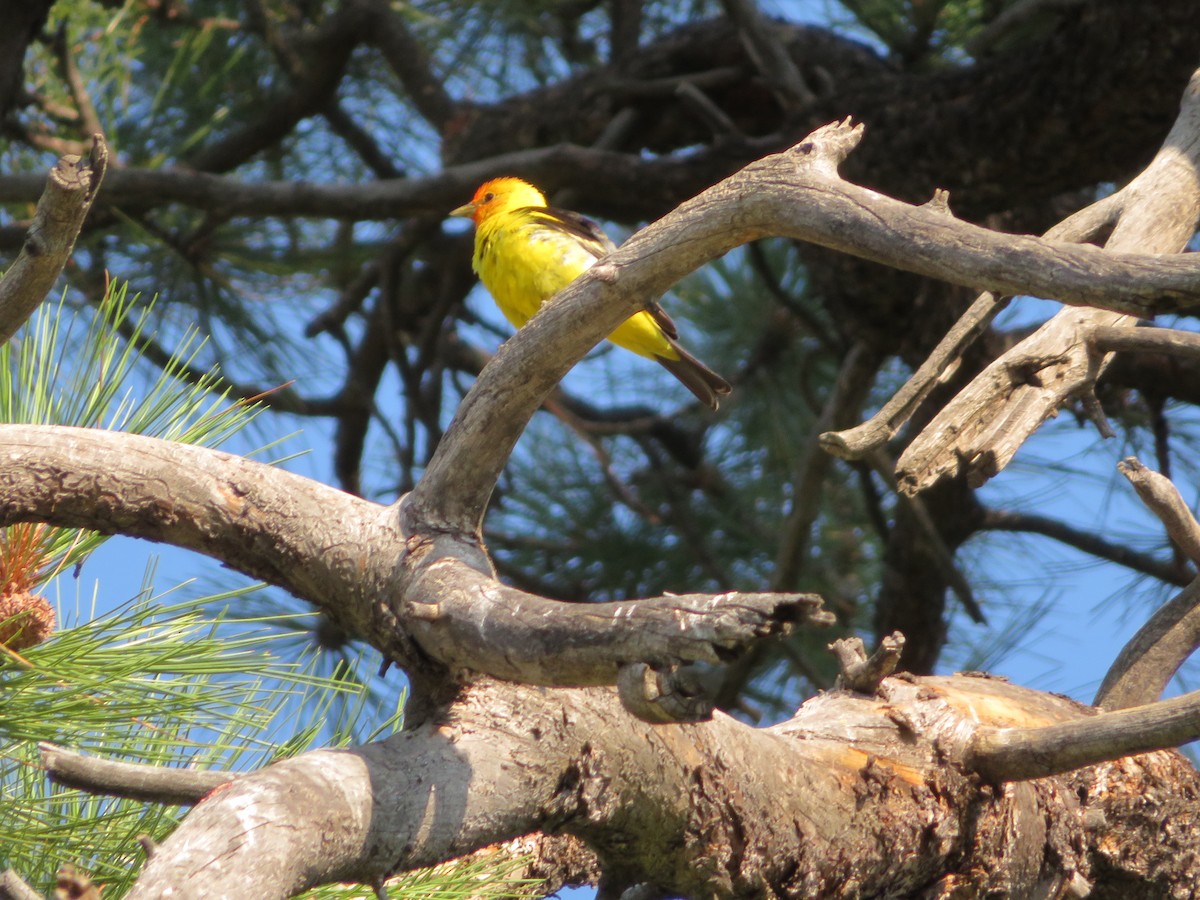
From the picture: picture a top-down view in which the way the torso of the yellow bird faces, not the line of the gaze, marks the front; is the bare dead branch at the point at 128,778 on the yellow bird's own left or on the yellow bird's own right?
on the yellow bird's own left

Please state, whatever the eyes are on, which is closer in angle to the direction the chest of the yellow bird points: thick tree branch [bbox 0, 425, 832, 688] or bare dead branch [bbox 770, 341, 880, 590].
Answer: the thick tree branch

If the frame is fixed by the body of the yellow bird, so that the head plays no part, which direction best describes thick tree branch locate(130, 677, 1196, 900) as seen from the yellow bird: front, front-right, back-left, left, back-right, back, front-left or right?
left

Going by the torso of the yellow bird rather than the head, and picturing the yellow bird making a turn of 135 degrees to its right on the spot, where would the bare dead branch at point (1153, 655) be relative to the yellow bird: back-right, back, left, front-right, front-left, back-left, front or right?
right

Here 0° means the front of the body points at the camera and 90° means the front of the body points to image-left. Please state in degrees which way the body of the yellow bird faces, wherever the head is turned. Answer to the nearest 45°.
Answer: approximately 90°

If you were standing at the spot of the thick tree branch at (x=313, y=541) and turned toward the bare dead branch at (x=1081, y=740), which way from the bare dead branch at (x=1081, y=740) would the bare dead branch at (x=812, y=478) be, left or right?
left

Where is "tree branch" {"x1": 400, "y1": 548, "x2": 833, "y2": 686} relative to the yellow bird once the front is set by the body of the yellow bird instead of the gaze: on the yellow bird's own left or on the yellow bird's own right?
on the yellow bird's own left
